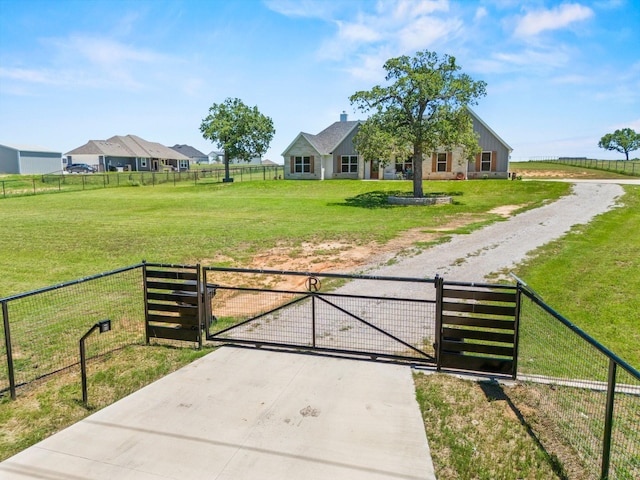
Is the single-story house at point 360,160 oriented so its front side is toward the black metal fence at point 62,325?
yes

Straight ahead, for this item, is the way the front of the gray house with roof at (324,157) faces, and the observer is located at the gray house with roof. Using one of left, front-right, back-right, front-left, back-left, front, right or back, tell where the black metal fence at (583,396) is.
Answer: front

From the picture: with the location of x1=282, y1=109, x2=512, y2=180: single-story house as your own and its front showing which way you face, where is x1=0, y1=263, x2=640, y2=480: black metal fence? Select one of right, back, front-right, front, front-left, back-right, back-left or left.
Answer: front

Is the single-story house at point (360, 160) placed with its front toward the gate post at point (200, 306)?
yes

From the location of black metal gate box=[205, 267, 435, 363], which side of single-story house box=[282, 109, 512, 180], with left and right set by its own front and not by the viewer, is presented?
front

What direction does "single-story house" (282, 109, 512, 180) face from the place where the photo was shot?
facing the viewer

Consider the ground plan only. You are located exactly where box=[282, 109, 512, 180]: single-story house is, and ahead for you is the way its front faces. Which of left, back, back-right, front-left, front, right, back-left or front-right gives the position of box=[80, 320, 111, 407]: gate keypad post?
front

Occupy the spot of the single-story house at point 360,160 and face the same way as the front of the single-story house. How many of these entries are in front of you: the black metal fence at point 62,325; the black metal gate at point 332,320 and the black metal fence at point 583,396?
3

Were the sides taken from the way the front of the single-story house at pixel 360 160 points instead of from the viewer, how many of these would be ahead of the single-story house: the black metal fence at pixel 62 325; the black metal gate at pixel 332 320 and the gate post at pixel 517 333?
3
